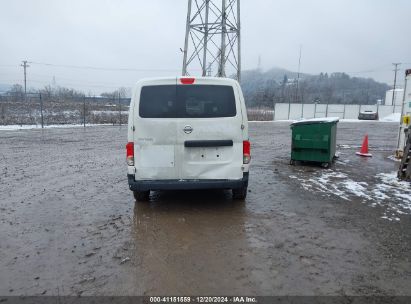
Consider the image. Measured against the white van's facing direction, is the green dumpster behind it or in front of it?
in front

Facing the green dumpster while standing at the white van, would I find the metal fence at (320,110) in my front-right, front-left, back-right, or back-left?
front-left

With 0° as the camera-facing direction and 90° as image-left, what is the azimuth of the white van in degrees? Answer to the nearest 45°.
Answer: approximately 180°

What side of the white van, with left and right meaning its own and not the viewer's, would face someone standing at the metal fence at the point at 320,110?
front

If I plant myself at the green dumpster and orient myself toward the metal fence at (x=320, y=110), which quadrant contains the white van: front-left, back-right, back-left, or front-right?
back-left
